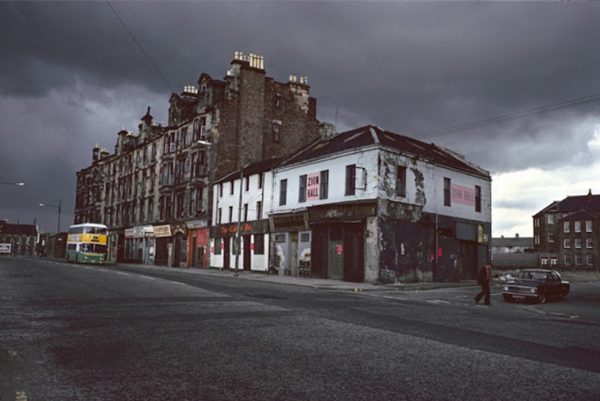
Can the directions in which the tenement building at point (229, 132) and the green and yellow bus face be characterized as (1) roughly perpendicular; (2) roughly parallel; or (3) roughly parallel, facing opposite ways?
roughly perpendicular

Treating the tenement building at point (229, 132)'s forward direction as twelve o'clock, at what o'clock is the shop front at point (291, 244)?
The shop front is roughly at 10 o'clock from the tenement building.

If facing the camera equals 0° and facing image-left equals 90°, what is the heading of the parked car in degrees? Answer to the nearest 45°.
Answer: approximately 45°

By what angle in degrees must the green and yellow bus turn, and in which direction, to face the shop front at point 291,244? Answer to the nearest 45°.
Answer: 0° — it already faces it

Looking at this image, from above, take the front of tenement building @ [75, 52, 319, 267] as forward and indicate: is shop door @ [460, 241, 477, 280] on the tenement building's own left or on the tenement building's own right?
on the tenement building's own left

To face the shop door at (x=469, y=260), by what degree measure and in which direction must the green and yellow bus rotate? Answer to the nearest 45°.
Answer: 0° — it already faces it
